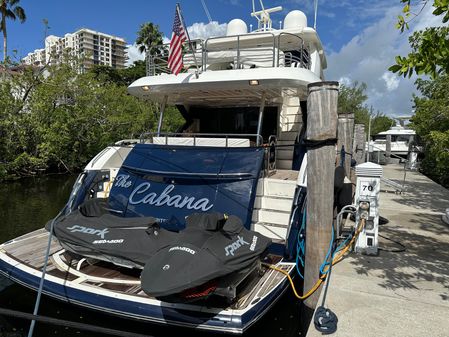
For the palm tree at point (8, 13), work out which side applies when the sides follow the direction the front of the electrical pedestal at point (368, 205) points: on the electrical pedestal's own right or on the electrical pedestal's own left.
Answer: on the electrical pedestal's own right

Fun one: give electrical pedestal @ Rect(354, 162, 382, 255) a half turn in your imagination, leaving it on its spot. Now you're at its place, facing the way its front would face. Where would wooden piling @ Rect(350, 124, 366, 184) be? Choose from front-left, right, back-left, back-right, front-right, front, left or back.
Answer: front

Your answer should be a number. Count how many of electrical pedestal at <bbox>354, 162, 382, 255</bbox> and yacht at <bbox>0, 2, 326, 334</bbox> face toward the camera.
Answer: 1

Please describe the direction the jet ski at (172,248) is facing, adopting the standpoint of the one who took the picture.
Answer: facing the viewer and to the left of the viewer

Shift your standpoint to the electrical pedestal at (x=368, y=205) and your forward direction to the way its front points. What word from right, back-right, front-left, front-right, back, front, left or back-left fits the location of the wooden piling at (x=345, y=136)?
back

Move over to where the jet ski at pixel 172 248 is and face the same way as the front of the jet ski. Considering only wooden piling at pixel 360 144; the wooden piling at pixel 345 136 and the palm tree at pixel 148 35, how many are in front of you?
0

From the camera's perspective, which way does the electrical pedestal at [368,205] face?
toward the camera

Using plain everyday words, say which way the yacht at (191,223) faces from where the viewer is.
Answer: facing away from the viewer and to the right of the viewer

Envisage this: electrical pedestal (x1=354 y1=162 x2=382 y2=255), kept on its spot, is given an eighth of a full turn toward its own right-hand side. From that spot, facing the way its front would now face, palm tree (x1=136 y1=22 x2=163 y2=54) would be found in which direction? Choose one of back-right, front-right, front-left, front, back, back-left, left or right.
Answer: right

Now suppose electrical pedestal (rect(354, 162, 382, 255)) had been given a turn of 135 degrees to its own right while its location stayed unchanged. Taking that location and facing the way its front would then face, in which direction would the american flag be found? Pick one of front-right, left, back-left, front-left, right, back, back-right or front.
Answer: front-left

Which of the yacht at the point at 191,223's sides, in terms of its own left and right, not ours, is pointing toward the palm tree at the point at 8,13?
left

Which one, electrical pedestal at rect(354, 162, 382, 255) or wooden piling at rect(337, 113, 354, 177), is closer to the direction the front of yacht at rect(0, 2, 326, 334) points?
the wooden piling

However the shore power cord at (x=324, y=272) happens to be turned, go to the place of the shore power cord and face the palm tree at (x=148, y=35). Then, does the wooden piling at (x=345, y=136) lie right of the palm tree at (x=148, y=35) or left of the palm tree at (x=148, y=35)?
right

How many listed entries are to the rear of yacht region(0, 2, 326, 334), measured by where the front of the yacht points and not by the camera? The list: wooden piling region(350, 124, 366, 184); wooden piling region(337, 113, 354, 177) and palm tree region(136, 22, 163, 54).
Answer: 0

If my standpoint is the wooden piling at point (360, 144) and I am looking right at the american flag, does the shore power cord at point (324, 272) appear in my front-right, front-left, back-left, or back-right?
front-left

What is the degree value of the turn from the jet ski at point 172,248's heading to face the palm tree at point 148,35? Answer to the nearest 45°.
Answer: approximately 135° to its right
